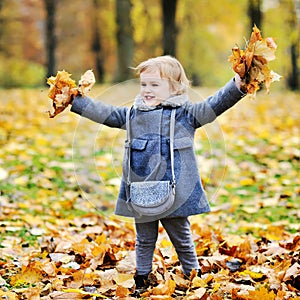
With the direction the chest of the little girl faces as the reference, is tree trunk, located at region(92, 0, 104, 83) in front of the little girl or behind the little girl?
behind

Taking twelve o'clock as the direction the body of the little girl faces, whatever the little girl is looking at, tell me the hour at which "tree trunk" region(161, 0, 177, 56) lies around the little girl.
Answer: The tree trunk is roughly at 6 o'clock from the little girl.

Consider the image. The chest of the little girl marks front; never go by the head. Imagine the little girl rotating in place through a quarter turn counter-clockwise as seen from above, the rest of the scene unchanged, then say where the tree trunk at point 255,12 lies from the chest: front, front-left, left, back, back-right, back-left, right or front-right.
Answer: left

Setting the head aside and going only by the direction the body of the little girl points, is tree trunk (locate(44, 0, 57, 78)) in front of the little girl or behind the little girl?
behind

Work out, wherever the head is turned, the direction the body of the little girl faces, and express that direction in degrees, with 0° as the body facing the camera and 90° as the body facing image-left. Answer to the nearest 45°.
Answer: approximately 0°

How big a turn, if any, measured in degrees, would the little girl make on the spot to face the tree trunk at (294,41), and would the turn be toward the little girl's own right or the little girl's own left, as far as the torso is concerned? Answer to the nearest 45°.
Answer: approximately 180°
